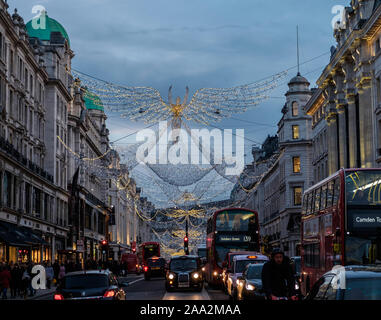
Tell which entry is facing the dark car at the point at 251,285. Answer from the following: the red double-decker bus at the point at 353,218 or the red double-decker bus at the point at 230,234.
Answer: the red double-decker bus at the point at 230,234

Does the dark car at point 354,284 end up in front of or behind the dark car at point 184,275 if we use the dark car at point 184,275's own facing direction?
in front

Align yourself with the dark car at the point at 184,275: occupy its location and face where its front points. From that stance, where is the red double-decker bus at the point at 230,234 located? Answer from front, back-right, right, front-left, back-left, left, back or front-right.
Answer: back-left

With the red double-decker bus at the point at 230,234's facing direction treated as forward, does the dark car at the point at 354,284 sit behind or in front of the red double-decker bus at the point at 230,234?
in front

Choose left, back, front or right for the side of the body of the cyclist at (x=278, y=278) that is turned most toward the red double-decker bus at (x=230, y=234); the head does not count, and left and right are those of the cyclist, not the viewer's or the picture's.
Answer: back

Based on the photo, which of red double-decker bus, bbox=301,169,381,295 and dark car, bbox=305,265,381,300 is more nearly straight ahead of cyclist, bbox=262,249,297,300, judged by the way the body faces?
the dark car

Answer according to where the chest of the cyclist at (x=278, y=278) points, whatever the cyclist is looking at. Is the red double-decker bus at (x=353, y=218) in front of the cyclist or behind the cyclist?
behind

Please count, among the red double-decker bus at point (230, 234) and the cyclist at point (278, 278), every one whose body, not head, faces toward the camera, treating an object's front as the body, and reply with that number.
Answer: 2

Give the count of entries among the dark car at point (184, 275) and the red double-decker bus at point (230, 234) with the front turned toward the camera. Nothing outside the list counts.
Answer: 2
